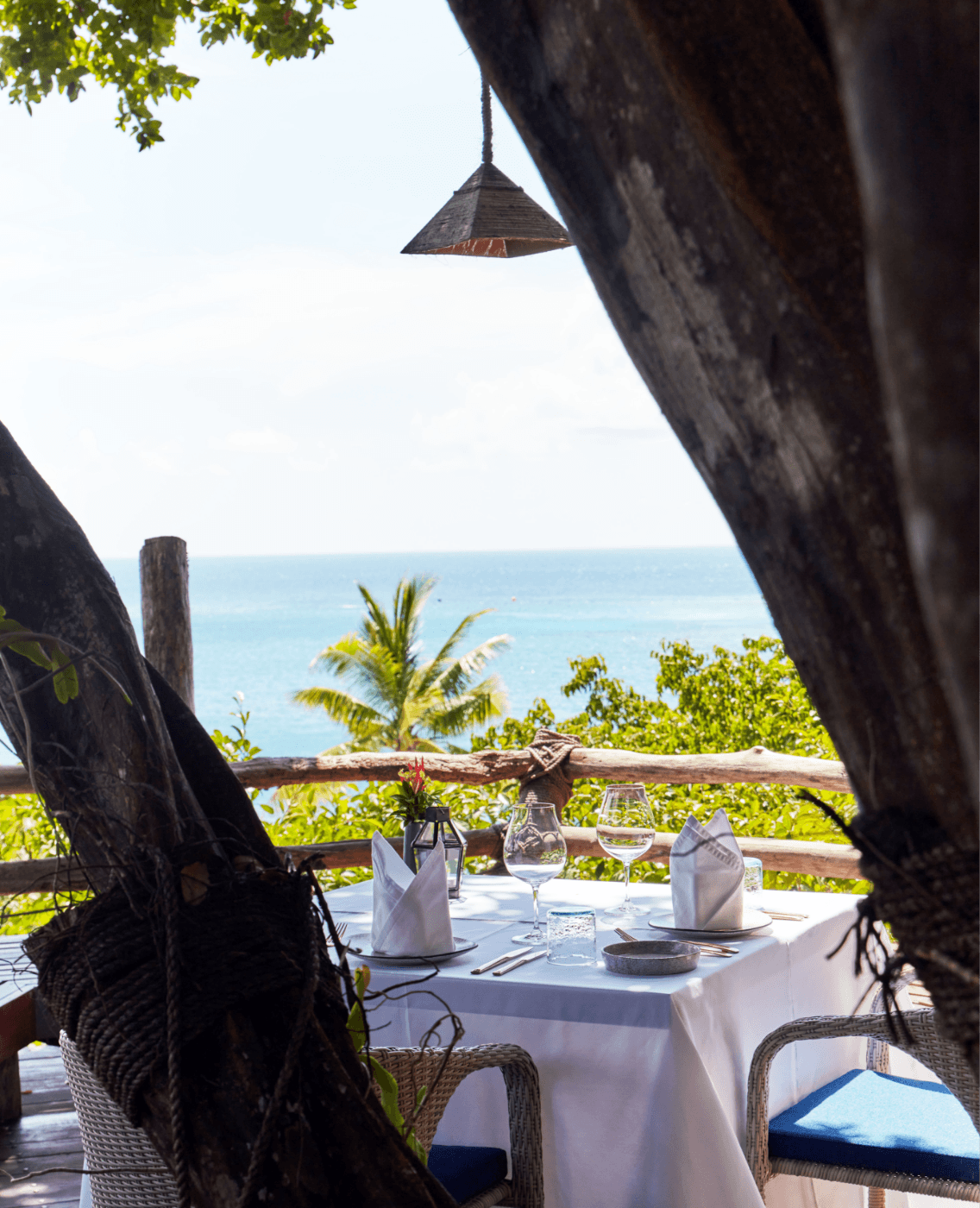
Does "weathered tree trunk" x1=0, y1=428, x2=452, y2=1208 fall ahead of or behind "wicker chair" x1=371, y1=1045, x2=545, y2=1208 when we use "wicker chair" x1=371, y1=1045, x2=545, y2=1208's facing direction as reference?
behind

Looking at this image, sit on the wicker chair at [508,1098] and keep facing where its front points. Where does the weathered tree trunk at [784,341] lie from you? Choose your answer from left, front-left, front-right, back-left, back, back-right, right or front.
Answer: back-right

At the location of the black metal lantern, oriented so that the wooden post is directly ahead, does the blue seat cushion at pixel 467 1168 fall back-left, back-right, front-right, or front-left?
back-left

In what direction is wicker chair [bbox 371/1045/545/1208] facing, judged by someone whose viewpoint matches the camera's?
facing away from the viewer and to the right of the viewer

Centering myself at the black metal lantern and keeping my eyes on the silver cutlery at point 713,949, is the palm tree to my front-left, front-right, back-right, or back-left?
back-left
